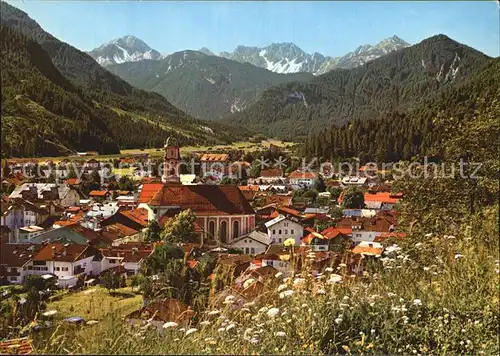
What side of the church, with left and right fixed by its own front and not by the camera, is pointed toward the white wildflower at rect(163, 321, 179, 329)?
left

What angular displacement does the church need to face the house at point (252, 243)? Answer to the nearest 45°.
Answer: approximately 135° to its left

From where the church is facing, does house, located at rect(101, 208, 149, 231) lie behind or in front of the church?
in front

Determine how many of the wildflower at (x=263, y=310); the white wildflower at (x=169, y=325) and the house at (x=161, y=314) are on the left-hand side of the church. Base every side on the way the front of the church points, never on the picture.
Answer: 3

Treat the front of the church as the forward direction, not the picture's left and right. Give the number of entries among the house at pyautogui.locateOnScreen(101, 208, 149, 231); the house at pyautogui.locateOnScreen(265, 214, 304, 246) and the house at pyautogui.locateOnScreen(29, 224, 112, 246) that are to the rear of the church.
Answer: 1

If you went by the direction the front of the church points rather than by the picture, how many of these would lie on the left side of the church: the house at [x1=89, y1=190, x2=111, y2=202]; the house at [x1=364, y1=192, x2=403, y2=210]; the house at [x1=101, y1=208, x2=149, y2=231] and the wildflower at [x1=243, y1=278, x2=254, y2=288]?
1

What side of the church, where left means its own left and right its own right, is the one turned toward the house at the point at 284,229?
back

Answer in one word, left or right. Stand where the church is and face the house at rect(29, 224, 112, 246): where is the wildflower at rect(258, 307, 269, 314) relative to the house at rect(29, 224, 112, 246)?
left

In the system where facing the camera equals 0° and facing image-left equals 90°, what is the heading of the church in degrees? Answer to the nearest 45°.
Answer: approximately 90°

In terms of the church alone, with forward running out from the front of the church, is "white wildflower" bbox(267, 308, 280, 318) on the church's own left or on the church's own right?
on the church's own left

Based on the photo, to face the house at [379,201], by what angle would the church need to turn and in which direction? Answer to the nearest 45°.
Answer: approximately 135° to its right
